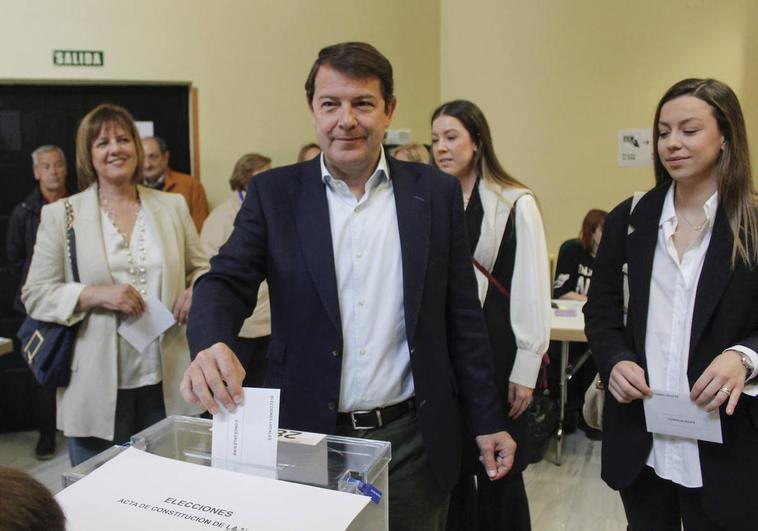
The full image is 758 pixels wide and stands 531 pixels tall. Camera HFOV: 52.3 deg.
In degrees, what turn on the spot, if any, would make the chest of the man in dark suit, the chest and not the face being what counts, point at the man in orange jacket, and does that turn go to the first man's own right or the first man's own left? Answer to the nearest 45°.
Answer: approximately 180°

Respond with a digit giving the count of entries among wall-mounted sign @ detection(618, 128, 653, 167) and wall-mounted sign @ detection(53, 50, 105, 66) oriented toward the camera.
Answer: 2

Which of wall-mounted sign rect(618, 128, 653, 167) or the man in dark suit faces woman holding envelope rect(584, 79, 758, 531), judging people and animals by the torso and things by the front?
the wall-mounted sign

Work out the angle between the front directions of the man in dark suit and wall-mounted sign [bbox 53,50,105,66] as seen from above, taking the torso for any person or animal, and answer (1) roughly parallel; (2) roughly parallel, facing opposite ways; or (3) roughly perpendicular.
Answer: roughly parallel

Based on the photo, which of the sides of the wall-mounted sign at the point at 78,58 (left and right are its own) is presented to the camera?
front

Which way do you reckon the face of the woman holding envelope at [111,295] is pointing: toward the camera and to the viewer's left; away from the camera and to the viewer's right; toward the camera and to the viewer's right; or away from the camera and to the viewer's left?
toward the camera and to the viewer's right

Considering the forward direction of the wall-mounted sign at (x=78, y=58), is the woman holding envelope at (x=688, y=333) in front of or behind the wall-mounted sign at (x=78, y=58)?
in front

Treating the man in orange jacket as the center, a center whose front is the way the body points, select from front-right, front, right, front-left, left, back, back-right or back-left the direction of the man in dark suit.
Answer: front-left

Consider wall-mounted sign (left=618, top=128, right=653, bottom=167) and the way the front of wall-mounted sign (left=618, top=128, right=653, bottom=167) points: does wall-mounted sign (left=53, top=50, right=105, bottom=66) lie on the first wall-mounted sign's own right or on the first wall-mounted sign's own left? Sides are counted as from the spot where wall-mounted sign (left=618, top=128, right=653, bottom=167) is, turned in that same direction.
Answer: on the first wall-mounted sign's own right

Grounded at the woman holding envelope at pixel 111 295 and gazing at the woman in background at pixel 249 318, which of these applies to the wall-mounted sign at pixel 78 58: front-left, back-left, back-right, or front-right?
front-left

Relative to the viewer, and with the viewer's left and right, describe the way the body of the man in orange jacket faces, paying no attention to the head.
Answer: facing the viewer and to the left of the viewer

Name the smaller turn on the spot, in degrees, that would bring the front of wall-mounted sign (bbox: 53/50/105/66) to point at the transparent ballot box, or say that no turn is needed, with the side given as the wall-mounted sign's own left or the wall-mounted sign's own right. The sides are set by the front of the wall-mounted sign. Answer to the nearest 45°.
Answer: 0° — it already faces it

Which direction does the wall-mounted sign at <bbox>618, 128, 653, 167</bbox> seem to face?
toward the camera

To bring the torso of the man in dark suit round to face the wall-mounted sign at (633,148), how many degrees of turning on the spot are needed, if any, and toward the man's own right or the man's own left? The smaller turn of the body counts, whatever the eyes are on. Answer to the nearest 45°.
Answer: approximately 135° to the man's own left

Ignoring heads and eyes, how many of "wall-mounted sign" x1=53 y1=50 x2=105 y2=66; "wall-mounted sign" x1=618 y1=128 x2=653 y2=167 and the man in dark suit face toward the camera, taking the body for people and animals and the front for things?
3

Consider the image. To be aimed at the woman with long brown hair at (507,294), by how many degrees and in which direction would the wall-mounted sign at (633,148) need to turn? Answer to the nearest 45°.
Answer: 0° — it already faces them

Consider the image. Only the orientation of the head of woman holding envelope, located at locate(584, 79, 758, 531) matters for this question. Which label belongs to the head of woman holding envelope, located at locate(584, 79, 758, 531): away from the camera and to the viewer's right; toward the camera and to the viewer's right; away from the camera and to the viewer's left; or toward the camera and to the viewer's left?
toward the camera and to the viewer's left

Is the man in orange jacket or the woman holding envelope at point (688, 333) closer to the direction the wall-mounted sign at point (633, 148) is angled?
the woman holding envelope
